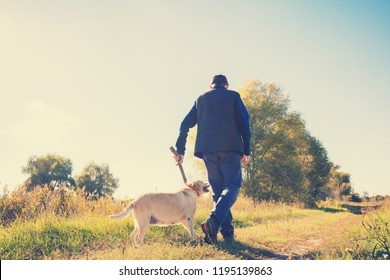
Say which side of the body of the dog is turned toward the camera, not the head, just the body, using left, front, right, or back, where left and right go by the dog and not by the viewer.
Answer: right

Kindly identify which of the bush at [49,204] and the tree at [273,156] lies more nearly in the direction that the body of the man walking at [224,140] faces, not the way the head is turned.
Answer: the tree

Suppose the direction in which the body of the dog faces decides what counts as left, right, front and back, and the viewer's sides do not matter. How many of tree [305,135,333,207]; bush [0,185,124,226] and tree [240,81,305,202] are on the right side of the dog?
0

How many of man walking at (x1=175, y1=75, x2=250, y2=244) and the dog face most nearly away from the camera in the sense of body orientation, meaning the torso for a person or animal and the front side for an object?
1

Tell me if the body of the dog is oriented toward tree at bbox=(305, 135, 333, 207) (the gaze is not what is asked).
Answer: no

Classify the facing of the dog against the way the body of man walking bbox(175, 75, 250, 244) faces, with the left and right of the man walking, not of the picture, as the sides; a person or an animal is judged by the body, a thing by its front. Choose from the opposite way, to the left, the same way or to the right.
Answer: to the right

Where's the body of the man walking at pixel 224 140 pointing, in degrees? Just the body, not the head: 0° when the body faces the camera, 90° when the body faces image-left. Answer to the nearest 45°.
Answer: approximately 180°

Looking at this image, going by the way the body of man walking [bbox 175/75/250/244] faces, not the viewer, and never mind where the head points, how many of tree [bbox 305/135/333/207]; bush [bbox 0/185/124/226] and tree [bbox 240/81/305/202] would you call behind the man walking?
0

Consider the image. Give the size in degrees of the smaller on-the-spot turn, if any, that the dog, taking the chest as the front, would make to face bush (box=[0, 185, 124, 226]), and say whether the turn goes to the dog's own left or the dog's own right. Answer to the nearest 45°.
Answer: approximately 135° to the dog's own left

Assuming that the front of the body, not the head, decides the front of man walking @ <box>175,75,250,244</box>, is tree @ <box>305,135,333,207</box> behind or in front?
in front

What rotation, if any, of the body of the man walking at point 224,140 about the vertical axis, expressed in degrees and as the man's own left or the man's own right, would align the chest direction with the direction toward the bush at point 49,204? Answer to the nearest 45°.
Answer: approximately 45° to the man's own left
